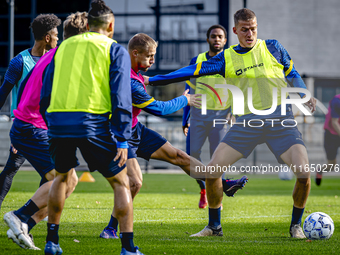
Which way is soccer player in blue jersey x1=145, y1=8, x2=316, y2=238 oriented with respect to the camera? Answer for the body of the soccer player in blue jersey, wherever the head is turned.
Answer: toward the camera

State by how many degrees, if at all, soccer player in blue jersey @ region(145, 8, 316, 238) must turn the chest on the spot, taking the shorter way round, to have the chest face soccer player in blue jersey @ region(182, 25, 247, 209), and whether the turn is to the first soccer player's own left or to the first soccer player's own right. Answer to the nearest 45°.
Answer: approximately 180°

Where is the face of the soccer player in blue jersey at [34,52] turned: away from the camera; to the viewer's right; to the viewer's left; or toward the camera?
to the viewer's right

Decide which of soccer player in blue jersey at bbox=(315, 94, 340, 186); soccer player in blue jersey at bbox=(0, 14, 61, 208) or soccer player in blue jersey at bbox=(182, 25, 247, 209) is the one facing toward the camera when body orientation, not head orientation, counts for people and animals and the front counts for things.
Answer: soccer player in blue jersey at bbox=(182, 25, 247, 209)

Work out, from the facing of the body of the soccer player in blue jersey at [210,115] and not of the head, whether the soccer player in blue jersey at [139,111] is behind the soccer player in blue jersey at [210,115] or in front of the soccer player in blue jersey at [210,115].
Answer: in front

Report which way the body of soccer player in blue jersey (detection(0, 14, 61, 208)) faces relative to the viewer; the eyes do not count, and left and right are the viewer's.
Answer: facing to the right of the viewer
